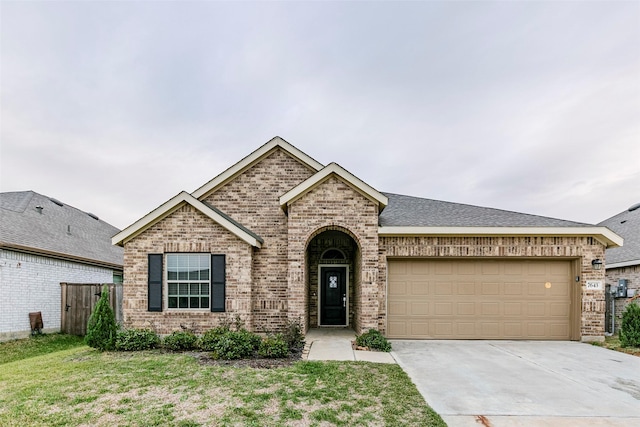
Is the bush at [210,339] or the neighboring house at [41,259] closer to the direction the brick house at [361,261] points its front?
the bush

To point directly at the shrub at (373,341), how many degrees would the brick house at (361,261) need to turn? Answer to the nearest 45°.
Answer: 0° — it already faces it

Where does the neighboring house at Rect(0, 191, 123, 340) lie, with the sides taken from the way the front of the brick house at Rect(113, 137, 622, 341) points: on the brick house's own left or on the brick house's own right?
on the brick house's own right

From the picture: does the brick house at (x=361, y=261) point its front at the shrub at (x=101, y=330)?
no

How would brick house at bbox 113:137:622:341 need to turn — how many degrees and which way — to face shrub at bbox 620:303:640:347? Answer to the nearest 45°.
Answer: approximately 90° to its left

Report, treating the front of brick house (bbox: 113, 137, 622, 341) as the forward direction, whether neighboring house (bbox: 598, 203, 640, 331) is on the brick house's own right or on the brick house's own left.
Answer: on the brick house's own left

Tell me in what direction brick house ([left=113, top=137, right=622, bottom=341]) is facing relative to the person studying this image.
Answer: facing the viewer

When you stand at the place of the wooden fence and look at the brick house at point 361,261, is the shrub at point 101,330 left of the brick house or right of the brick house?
right

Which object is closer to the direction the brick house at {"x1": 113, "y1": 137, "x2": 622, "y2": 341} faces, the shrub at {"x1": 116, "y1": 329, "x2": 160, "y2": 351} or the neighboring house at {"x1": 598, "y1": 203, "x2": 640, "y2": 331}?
the shrub

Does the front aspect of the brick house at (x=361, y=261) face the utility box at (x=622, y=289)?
no
